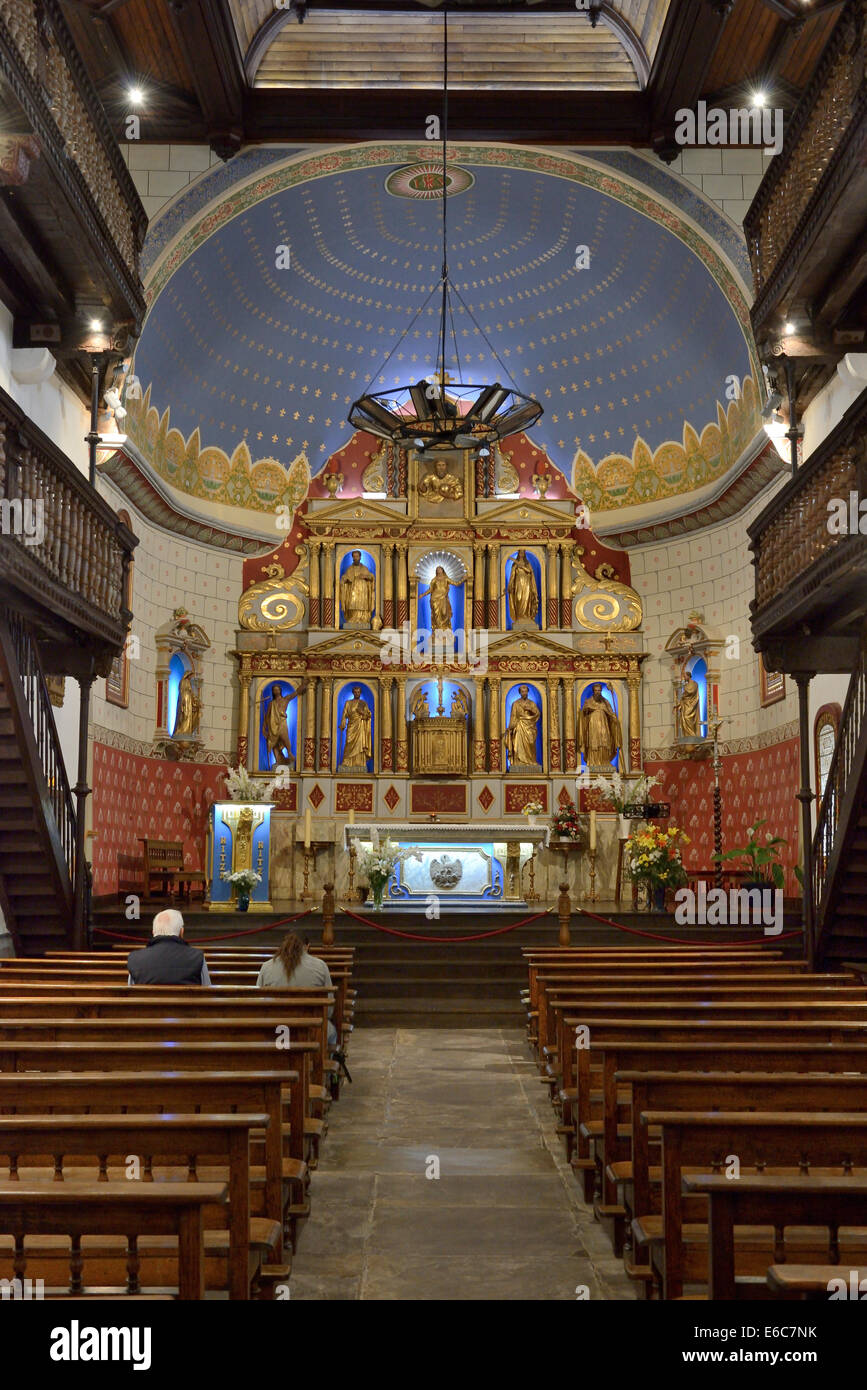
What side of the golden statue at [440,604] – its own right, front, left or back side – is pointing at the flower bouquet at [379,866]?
front

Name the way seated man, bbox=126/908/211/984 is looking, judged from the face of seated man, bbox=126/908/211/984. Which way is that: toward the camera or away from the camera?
away from the camera

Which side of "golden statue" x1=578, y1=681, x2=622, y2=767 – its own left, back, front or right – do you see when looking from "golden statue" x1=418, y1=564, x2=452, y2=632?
right

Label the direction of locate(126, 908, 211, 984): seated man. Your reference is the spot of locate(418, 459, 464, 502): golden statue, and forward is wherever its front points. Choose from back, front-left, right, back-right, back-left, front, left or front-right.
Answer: front

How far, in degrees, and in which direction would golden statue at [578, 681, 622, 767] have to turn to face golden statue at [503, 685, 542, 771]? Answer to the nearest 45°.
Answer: approximately 90° to its right

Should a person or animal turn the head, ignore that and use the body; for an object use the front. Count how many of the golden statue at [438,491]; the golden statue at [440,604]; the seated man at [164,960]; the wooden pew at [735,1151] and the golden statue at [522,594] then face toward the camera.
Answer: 3

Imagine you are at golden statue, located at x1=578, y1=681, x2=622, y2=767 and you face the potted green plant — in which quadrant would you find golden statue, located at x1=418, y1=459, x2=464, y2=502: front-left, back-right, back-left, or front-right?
back-right

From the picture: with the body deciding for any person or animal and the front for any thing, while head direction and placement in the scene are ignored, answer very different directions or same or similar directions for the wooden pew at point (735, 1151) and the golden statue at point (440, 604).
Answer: very different directions

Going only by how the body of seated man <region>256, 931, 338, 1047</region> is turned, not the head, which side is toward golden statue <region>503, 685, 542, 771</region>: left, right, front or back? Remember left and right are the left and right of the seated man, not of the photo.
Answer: front

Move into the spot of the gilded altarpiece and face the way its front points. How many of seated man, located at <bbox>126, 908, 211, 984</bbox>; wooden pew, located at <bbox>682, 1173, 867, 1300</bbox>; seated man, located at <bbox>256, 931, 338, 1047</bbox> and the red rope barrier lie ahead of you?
4

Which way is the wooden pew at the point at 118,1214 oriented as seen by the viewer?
away from the camera

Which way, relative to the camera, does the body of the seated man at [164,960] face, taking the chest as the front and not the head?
away from the camera

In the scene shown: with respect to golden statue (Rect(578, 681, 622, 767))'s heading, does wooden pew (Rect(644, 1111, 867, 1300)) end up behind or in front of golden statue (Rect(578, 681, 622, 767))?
in front

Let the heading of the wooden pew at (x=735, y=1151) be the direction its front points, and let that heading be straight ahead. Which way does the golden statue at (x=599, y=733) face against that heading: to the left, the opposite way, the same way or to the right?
the opposite way

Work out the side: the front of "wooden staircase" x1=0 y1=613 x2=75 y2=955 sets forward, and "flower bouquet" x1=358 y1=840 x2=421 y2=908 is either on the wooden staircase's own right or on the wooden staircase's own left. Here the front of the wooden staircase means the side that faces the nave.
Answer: on the wooden staircase's own left

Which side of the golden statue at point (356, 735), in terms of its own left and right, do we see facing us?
front

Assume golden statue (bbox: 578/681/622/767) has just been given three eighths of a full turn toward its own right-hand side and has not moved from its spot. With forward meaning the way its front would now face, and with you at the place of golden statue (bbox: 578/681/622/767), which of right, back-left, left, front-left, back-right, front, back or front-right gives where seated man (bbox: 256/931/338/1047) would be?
back-left

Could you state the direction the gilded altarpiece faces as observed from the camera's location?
facing the viewer

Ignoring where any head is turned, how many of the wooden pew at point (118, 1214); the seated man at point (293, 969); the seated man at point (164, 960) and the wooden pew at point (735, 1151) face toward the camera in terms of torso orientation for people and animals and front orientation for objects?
0

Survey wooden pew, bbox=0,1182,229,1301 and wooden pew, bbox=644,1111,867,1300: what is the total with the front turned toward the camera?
0

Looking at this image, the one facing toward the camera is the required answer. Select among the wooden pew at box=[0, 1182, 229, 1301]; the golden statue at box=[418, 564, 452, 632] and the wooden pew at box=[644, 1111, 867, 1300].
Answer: the golden statue
